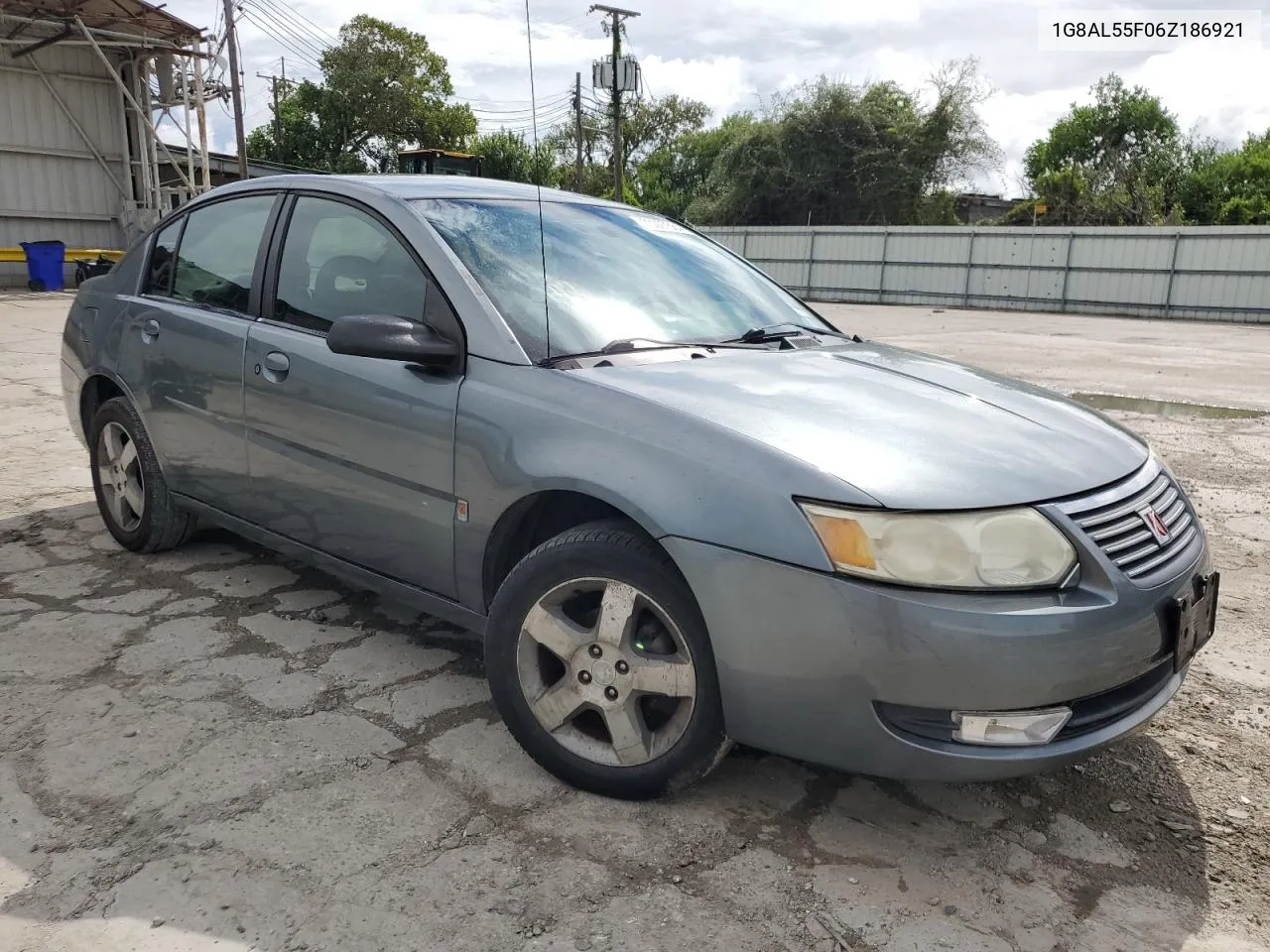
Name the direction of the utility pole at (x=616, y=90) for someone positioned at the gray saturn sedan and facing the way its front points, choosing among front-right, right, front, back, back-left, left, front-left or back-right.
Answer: back-left

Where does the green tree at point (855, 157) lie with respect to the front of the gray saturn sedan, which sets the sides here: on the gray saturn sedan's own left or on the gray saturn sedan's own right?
on the gray saturn sedan's own left

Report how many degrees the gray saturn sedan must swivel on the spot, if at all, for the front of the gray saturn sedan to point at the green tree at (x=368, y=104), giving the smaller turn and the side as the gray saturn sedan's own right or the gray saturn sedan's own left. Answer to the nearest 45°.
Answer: approximately 135° to the gray saturn sedan's own left

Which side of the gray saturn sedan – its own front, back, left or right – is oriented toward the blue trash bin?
back

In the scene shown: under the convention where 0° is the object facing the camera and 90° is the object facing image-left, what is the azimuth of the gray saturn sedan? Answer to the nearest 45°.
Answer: approximately 315°

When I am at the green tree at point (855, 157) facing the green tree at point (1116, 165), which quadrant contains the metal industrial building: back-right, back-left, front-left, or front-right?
back-right

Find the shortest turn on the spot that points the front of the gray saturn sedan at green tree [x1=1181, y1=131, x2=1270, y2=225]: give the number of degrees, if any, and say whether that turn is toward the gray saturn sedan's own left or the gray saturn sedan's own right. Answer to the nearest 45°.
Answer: approximately 90° to the gray saturn sedan's own left

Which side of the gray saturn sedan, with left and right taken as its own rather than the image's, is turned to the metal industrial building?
back

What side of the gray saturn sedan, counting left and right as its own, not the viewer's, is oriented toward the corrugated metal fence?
left
